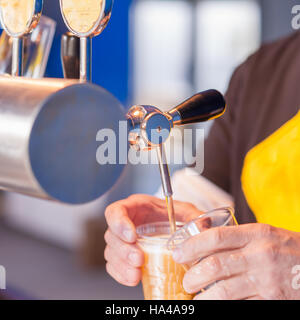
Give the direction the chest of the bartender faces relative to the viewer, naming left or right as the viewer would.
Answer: facing the viewer and to the left of the viewer
